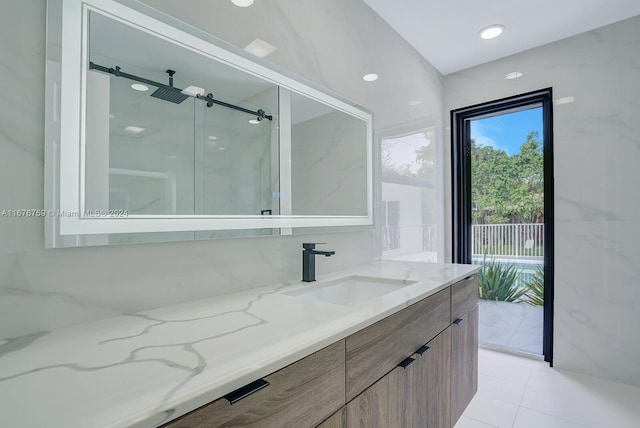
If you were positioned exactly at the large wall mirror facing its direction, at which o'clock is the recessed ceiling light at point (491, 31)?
The recessed ceiling light is roughly at 10 o'clock from the large wall mirror.

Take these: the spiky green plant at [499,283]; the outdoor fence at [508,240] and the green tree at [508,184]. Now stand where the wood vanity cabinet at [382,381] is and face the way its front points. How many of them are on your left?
3

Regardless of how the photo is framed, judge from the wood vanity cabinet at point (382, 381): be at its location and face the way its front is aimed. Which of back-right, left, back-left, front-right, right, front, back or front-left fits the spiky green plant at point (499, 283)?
left

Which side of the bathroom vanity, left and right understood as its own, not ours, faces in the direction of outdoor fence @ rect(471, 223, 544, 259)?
left

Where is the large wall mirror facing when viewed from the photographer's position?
facing the viewer and to the right of the viewer

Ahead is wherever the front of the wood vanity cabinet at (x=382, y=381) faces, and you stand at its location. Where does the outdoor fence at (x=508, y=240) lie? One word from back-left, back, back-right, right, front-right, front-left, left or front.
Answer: left

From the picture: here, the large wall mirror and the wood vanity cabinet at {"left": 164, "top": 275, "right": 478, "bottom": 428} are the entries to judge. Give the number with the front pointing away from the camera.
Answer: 0

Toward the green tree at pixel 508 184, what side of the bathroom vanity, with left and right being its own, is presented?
left
